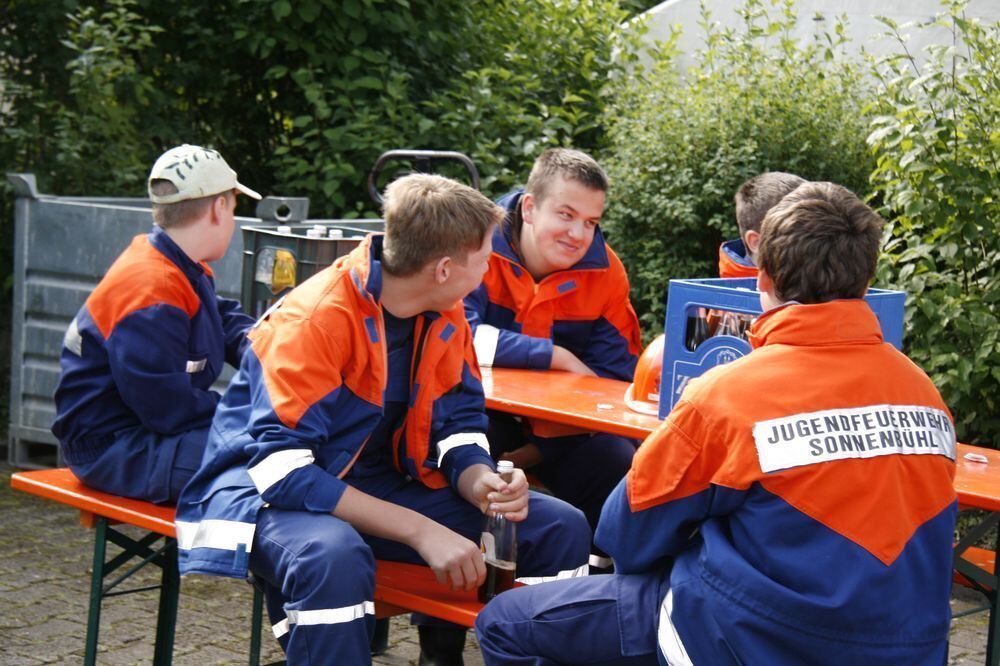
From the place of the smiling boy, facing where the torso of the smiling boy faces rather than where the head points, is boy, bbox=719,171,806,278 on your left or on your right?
on your left

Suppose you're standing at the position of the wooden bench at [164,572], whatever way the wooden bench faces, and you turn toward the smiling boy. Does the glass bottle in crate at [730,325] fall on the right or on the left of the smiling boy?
right

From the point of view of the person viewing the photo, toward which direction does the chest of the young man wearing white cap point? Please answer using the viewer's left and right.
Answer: facing away from the viewer and to the right of the viewer

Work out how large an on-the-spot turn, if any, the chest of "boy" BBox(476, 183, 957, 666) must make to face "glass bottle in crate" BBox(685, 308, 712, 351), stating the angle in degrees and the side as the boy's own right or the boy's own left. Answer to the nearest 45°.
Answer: approximately 45° to the boy's own right

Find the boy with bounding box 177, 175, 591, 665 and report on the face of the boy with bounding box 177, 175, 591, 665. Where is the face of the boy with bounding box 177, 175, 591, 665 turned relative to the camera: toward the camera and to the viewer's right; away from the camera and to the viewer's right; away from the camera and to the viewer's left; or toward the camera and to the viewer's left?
away from the camera and to the viewer's right
